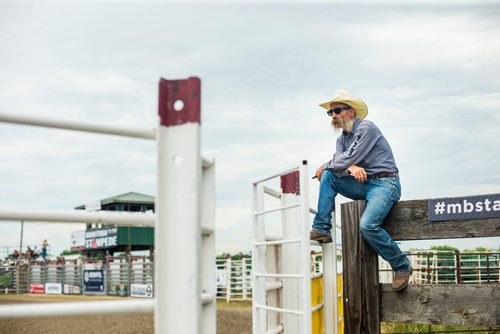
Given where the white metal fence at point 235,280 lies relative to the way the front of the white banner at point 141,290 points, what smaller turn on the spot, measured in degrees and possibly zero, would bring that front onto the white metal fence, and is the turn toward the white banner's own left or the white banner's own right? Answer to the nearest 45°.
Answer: approximately 45° to the white banner's own left

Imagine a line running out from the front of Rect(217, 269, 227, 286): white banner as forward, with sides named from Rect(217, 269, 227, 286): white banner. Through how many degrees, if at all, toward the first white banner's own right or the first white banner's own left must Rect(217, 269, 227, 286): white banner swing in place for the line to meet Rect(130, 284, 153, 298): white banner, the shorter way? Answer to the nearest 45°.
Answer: approximately 135° to the first white banner's own right
